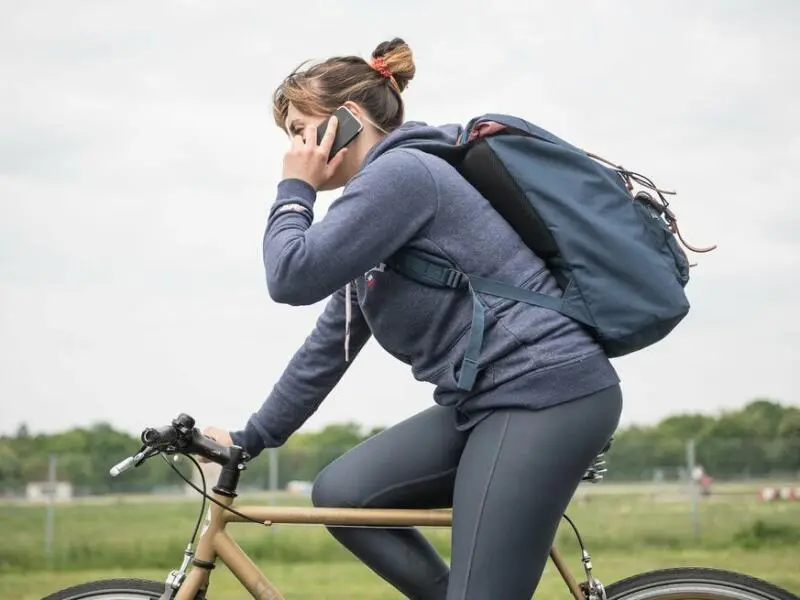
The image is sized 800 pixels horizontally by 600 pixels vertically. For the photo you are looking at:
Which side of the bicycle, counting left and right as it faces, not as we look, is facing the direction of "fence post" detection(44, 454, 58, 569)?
right

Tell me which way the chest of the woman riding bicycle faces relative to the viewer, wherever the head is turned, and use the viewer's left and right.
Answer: facing to the left of the viewer

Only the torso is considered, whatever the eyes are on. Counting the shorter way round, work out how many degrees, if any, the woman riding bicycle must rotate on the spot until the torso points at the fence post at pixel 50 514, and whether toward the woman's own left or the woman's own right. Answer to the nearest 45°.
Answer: approximately 90° to the woman's own right

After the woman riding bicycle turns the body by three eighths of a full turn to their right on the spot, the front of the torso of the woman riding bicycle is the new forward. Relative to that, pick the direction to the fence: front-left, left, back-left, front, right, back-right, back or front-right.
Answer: front-left

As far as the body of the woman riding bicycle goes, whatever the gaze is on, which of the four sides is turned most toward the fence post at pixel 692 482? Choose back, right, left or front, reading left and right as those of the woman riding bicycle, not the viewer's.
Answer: right

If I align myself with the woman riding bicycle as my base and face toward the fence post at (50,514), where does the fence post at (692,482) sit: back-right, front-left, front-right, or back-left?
front-right

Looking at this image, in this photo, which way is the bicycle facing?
to the viewer's left

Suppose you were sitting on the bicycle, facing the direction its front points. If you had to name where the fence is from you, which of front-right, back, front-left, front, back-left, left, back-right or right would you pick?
right

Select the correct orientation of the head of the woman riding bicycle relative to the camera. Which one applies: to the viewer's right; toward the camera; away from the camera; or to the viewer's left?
to the viewer's left
